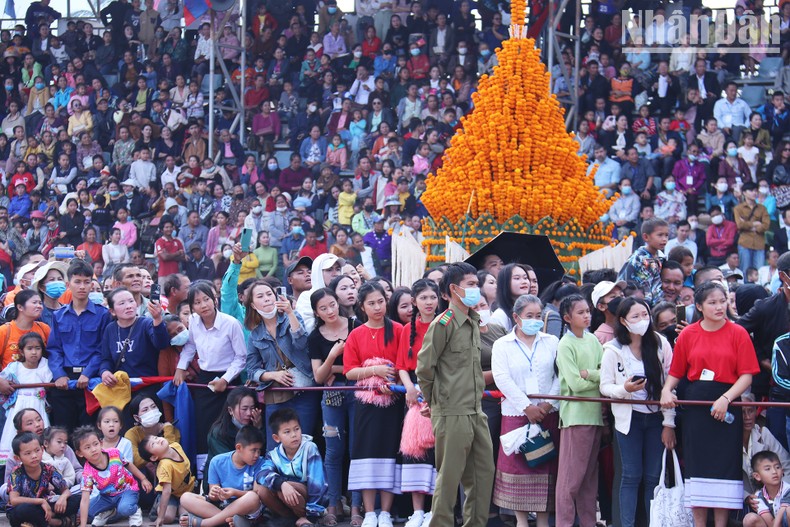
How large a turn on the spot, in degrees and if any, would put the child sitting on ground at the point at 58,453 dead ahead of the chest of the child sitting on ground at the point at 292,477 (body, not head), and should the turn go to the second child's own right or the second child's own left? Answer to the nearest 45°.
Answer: approximately 135° to the second child's own right

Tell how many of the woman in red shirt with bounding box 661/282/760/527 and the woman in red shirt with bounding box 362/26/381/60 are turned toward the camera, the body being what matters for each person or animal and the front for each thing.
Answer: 2

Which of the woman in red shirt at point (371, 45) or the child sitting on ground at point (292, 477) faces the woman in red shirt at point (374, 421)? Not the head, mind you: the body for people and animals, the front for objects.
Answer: the woman in red shirt at point (371, 45)

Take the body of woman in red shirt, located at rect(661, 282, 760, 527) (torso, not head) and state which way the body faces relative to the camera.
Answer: toward the camera

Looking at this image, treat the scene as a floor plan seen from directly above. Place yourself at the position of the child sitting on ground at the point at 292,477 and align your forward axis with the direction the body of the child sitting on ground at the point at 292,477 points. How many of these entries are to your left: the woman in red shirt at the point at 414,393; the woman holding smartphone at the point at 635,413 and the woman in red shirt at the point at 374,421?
3

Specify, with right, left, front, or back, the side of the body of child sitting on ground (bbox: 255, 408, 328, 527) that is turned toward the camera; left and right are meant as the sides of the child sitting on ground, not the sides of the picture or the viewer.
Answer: front

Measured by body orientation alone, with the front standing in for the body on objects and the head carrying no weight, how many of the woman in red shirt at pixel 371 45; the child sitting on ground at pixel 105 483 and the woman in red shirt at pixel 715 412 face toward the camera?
3

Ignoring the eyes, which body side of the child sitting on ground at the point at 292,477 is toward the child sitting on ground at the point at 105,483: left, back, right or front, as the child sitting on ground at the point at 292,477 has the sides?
right

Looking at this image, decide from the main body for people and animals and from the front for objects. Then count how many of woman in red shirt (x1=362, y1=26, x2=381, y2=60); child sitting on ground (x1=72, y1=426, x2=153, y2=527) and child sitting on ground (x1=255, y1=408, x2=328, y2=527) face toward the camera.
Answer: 3

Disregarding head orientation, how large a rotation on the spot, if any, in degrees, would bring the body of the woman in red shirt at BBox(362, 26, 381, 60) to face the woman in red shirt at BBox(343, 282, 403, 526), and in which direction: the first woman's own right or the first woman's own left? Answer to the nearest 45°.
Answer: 0° — they already face them
